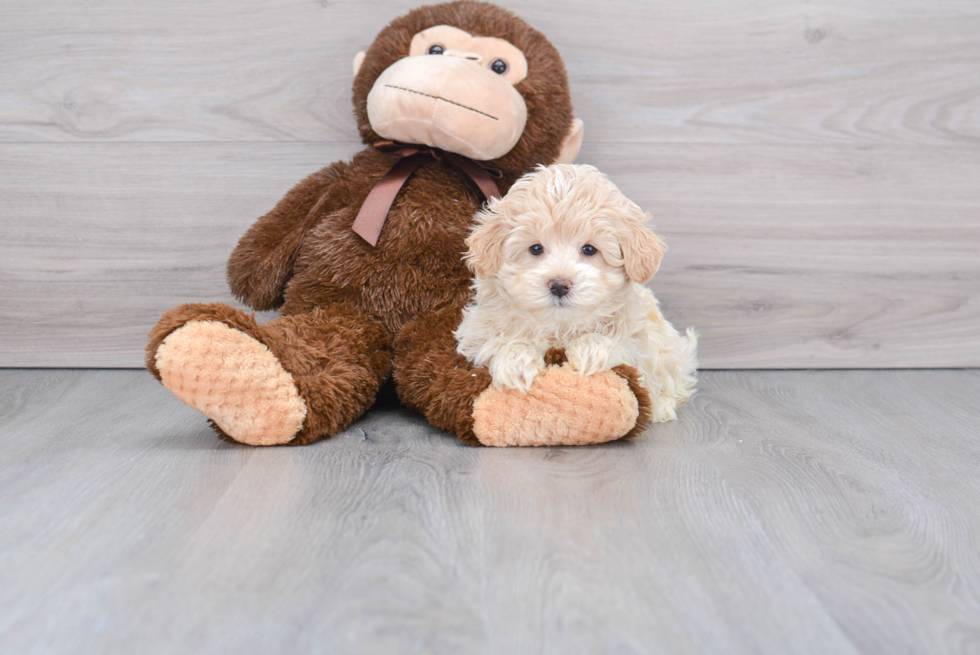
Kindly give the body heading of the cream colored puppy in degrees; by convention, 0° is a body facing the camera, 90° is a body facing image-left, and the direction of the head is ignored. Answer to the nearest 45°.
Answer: approximately 45°

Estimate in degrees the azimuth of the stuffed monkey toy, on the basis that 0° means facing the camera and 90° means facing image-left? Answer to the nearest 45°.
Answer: approximately 0°
